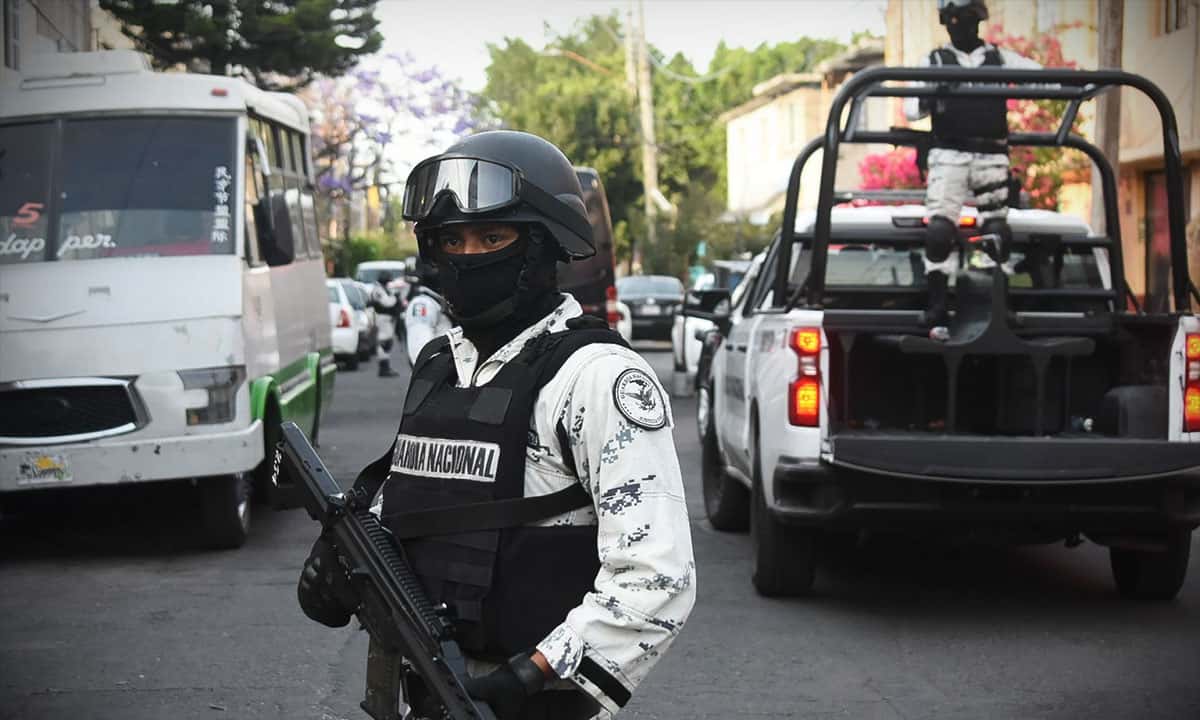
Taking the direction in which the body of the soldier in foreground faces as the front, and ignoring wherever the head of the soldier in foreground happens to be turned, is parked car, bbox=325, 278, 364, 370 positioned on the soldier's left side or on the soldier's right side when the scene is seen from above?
on the soldier's right side

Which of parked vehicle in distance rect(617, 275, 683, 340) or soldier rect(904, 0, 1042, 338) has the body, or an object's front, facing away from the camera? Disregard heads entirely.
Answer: the parked vehicle in distance

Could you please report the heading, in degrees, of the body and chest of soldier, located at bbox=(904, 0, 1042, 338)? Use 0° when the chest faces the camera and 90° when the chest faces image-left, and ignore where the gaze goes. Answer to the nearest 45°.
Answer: approximately 0°

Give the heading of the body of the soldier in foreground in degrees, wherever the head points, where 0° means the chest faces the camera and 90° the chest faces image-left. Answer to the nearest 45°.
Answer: approximately 45°

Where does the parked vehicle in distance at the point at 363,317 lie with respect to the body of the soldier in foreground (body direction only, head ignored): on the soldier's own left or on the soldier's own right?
on the soldier's own right

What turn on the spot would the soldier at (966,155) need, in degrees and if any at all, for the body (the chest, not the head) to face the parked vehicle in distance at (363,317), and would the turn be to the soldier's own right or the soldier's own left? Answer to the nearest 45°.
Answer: approximately 135° to the soldier's own right

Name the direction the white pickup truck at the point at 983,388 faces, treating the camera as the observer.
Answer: facing away from the viewer

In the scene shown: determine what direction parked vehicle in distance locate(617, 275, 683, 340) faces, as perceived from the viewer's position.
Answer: facing away from the viewer
